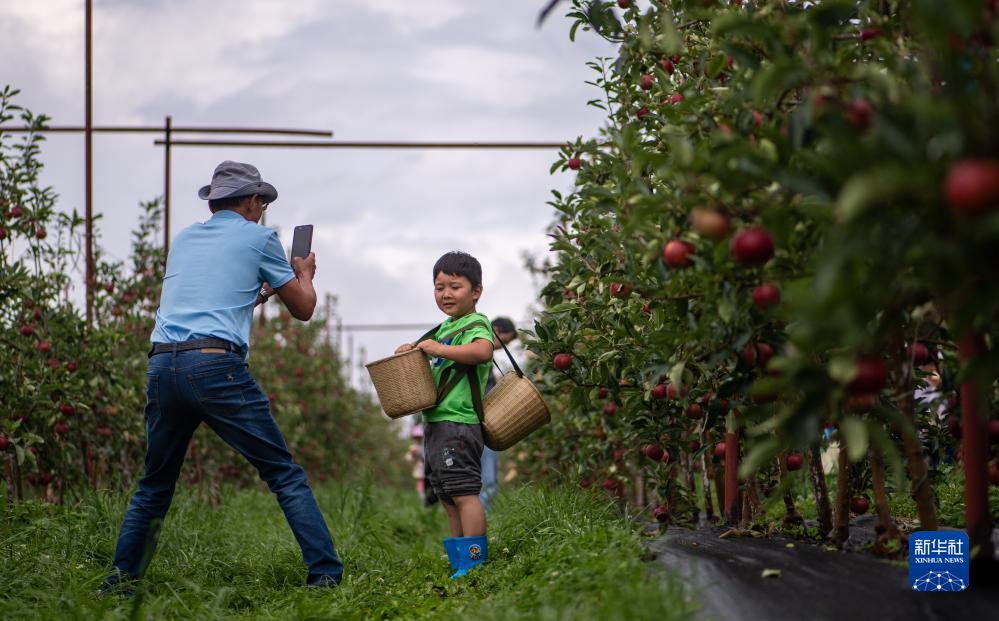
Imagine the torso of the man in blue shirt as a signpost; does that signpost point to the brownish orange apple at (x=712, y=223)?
no

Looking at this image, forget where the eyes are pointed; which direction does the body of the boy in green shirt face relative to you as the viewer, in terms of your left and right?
facing the viewer and to the left of the viewer

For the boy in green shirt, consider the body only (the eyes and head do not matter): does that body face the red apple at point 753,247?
no

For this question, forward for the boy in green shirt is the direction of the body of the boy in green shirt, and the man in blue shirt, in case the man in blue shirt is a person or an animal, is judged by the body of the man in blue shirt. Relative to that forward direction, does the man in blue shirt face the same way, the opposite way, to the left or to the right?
the opposite way

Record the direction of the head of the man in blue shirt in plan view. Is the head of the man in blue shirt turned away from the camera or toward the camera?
away from the camera

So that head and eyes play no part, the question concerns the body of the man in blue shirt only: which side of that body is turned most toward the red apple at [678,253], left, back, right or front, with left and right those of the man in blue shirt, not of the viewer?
right

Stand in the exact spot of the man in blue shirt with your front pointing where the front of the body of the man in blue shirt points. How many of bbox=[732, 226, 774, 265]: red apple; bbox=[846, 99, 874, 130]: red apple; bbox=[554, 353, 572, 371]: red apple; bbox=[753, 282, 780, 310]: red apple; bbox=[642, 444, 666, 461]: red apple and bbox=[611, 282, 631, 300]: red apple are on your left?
0

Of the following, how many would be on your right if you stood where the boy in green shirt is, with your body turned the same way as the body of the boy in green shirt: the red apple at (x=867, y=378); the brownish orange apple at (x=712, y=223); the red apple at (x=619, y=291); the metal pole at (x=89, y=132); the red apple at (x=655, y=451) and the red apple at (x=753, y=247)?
1

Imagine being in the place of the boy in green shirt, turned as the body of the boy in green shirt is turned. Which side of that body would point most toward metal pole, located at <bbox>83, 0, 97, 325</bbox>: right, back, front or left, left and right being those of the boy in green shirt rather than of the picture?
right

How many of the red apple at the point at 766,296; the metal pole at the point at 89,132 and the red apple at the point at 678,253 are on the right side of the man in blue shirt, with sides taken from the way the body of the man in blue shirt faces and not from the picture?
2

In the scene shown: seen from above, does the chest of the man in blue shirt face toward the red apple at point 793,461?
no

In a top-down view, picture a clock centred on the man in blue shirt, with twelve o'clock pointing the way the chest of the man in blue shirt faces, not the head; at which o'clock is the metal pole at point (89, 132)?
The metal pole is roughly at 10 o'clock from the man in blue shirt.

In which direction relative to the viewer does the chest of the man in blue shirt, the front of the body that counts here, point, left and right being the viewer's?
facing away from the viewer and to the right of the viewer

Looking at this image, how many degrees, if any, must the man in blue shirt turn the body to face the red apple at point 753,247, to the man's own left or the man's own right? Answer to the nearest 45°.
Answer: approximately 90° to the man's own right

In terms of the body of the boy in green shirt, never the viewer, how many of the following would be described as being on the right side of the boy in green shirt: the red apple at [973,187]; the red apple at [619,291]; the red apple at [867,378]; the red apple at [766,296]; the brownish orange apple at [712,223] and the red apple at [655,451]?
0
